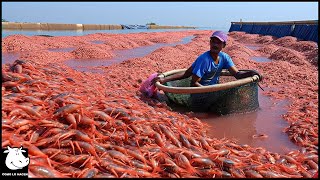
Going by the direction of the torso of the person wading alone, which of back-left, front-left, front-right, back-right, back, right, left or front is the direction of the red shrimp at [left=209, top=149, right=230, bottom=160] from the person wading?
front

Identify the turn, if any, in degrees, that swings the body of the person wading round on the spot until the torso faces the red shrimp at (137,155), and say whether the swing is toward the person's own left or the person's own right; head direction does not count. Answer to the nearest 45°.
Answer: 0° — they already face it

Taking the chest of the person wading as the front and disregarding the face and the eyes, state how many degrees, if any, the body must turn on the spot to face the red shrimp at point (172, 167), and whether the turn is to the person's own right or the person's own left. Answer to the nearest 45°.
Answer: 0° — they already face it

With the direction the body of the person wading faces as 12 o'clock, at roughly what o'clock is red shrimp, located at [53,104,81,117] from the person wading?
The red shrimp is roughly at 1 o'clock from the person wading.

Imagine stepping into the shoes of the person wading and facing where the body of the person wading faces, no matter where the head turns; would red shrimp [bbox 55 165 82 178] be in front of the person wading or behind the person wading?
in front

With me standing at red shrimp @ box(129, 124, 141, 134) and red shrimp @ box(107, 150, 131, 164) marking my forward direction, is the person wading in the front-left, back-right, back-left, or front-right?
back-left

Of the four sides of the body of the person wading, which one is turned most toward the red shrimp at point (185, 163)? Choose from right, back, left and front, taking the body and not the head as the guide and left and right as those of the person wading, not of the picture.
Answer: front

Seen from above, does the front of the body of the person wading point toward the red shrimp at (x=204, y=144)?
yes

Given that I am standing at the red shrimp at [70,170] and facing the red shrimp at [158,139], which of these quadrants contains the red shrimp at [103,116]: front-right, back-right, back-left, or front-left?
front-left

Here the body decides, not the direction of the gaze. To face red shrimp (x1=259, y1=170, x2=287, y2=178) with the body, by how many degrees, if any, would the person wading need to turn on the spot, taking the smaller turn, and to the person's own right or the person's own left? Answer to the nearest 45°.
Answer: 0° — they already face it

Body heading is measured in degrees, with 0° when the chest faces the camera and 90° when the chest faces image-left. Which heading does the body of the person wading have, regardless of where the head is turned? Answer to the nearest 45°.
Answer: approximately 0°

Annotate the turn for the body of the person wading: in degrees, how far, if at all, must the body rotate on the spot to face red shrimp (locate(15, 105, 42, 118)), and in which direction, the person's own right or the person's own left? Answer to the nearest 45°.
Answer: approximately 45° to the person's own right

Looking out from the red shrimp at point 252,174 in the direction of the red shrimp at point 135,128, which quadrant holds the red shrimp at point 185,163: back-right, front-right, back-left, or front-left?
front-left

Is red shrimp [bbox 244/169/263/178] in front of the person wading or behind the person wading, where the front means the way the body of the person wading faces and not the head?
in front
